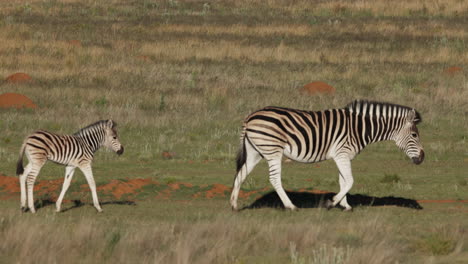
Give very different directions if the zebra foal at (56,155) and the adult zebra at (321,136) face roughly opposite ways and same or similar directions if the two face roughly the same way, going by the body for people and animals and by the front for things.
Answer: same or similar directions

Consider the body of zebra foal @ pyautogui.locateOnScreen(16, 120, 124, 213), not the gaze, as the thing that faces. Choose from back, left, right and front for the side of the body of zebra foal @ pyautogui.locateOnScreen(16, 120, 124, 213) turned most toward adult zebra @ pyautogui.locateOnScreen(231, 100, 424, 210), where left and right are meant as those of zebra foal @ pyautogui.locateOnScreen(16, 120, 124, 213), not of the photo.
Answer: front

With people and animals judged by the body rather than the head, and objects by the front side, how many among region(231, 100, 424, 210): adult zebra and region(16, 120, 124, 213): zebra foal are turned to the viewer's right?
2

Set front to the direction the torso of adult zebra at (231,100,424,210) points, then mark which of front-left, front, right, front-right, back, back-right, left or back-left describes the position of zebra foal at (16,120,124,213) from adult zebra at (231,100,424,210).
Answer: back

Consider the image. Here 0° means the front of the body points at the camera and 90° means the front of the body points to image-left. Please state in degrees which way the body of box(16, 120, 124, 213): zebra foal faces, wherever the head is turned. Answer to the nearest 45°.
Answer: approximately 270°

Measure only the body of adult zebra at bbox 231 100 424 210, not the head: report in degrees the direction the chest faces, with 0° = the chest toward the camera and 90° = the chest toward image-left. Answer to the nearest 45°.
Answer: approximately 270°
